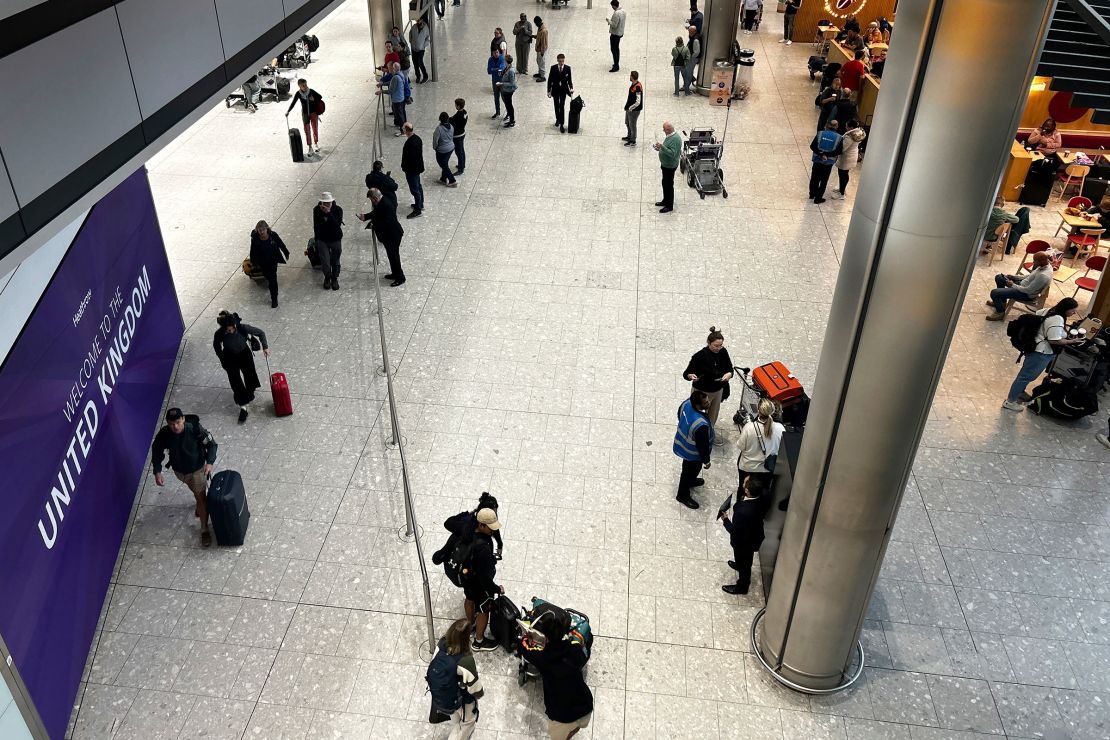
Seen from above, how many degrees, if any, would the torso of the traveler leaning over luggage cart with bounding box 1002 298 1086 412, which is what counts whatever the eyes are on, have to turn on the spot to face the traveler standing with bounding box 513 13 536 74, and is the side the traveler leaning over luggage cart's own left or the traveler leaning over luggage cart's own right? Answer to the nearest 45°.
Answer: approximately 135° to the traveler leaning over luggage cart's own left

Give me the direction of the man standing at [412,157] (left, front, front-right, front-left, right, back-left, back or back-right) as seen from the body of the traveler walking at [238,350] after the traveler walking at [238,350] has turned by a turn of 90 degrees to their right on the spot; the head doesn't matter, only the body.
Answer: back-right

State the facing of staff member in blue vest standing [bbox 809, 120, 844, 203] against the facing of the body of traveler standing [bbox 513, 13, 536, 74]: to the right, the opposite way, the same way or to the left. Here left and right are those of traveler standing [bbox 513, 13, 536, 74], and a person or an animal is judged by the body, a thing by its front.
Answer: the opposite way

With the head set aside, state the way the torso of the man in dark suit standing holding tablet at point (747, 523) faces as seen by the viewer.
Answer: to the viewer's left

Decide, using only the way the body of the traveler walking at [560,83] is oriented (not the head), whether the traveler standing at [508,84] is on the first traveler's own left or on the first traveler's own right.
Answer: on the first traveler's own right

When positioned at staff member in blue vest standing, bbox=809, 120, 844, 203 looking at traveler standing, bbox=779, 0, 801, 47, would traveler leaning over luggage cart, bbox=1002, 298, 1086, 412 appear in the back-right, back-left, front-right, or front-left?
back-right

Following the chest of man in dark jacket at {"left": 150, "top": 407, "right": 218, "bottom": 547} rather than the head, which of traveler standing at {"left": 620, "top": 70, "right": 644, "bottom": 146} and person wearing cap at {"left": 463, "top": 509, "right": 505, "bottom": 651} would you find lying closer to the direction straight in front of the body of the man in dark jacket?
the person wearing cap

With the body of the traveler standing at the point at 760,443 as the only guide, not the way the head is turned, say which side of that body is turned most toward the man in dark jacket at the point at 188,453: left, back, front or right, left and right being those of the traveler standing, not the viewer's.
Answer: left
